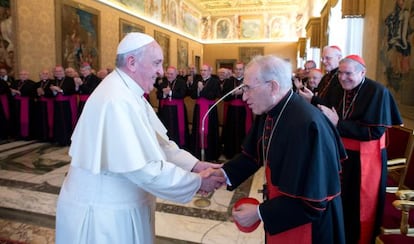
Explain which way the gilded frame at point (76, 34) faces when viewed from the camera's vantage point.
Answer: facing the viewer and to the right of the viewer

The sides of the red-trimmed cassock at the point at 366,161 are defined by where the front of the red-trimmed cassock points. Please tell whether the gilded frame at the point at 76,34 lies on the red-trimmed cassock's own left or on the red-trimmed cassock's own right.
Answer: on the red-trimmed cassock's own right

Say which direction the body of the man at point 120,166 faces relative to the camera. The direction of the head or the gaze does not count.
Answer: to the viewer's right

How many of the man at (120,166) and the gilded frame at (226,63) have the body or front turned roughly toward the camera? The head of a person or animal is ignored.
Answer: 1

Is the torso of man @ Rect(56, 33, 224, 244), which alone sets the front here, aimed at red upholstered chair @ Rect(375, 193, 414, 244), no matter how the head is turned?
yes

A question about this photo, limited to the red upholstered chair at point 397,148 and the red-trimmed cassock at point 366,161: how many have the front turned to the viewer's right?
0

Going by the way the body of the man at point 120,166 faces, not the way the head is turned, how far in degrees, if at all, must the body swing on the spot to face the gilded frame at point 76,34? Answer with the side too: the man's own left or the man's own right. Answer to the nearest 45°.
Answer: approximately 90° to the man's own left

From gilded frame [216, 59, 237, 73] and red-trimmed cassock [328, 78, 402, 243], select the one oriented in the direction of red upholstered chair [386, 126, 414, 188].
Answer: the gilded frame

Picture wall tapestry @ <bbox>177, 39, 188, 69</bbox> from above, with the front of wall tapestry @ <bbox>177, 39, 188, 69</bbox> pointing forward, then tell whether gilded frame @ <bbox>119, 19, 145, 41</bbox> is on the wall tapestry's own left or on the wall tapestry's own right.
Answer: on the wall tapestry's own right

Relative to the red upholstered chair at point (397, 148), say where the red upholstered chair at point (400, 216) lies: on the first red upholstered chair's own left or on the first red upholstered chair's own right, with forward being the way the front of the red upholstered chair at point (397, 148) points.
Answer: on the first red upholstered chair's own left

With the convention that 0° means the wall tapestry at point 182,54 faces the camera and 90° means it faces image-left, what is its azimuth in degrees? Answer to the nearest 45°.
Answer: approximately 315°

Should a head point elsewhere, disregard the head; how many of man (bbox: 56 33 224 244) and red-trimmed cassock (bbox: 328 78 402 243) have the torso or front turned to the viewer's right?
1

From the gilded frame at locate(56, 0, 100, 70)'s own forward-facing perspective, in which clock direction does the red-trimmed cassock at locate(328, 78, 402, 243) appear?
The red-trimmed cassock is roughly at 1 o'clock from the gilded frame.
